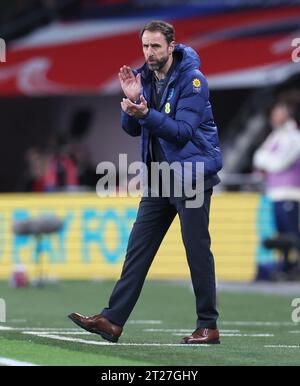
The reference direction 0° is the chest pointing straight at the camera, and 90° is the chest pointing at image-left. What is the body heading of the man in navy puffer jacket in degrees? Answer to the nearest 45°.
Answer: approximately 45°
